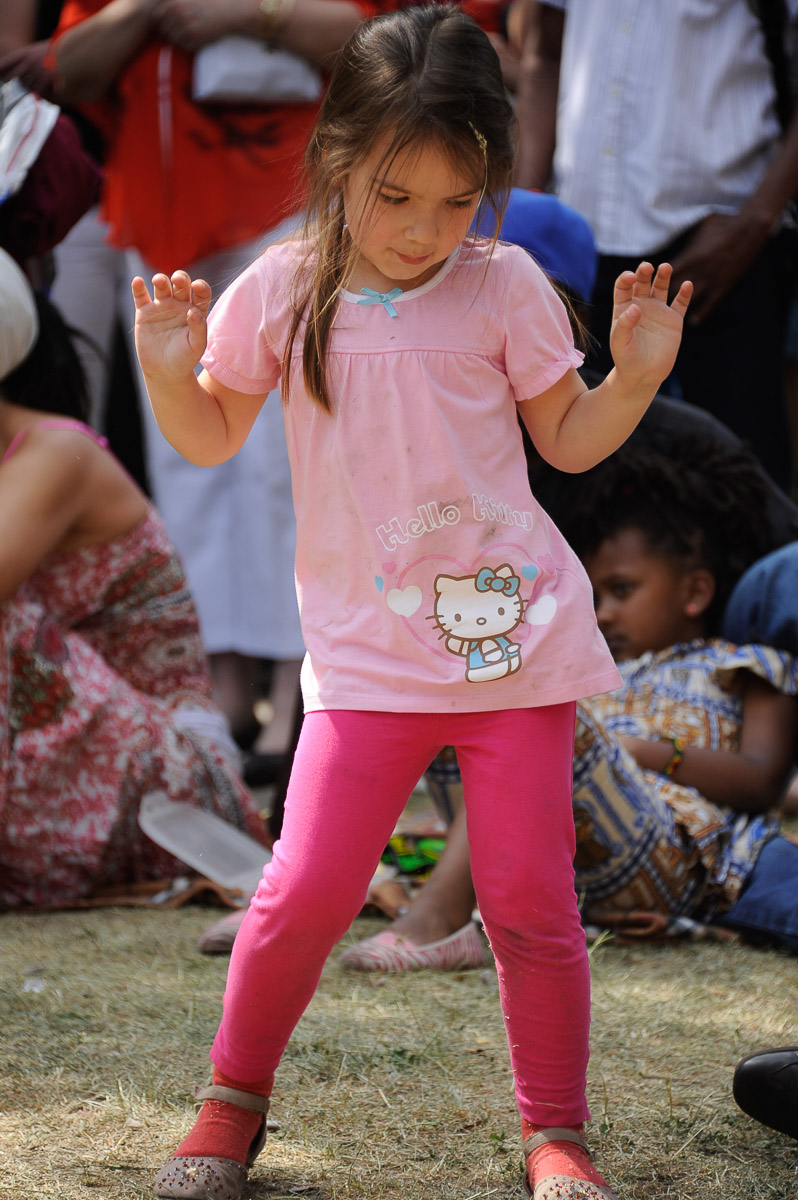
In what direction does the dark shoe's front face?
to the viewer's left

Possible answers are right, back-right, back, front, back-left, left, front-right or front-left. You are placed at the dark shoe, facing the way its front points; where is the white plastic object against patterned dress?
front-right

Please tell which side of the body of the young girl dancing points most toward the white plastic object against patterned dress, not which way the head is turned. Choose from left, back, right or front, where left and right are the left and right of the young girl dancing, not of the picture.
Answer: back

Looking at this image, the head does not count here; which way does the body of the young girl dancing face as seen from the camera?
toward the camera

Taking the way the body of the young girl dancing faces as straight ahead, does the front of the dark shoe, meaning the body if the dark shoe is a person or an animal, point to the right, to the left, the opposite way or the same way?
to the right

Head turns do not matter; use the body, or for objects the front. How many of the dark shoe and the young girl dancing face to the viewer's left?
1
